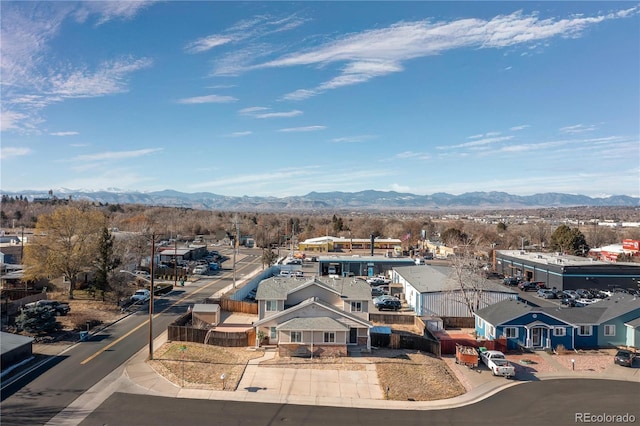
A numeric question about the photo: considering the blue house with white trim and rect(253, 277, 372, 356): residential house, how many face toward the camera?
2

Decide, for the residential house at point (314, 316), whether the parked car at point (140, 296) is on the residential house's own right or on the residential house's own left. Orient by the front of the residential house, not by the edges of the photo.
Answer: on the residential house's own right

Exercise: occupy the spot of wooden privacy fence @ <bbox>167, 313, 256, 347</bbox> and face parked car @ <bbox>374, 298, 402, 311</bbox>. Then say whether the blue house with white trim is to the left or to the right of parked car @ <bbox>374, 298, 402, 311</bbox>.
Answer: right

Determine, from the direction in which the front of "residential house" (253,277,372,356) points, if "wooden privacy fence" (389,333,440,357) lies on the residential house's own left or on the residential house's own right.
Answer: on the residential house's own left

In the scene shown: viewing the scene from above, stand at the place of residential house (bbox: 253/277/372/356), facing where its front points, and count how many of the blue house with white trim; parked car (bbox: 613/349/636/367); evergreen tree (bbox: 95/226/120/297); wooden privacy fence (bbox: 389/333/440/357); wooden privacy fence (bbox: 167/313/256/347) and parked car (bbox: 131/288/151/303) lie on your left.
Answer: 3

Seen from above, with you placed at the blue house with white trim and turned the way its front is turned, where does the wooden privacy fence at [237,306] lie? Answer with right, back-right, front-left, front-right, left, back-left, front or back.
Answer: right

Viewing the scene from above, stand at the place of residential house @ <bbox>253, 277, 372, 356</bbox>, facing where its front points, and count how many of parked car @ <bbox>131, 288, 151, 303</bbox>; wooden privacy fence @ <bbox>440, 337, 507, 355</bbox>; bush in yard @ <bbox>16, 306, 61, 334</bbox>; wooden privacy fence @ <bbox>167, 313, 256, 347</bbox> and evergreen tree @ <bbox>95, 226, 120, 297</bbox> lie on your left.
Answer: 1

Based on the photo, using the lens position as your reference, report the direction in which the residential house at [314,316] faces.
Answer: facing the viewer

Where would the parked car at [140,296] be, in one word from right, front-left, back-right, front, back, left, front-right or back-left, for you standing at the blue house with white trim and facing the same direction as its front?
right

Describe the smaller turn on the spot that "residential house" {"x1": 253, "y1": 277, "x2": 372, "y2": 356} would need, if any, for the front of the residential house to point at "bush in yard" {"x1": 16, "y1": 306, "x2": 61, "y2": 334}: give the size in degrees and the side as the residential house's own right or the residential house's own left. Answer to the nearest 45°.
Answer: approximately 90° to the residential house's own right

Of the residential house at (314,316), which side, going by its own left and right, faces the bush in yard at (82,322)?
right

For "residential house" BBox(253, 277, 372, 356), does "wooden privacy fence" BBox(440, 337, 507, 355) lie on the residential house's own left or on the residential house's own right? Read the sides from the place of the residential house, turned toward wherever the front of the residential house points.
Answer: on the residential house's own left

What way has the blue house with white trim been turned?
toward the camera

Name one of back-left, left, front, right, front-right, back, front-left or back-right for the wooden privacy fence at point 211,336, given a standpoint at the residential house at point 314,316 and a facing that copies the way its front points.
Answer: right
